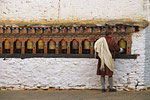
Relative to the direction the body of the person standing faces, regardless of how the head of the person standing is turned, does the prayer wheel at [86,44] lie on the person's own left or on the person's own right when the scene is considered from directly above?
on the person's own left

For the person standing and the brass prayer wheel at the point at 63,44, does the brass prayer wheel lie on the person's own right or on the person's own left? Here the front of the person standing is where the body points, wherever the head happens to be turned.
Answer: on the person's own left

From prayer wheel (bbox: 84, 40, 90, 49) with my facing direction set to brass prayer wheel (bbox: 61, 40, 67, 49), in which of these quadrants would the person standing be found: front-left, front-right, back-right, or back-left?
back-left

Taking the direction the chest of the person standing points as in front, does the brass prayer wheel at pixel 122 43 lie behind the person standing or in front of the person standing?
in front

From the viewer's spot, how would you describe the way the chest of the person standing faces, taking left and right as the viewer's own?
facing away from the viewer and to the right of the viewer

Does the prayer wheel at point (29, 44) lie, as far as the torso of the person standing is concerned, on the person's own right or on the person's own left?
on the person's own left

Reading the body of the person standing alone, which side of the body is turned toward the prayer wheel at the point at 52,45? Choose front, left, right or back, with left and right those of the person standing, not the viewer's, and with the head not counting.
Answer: left
